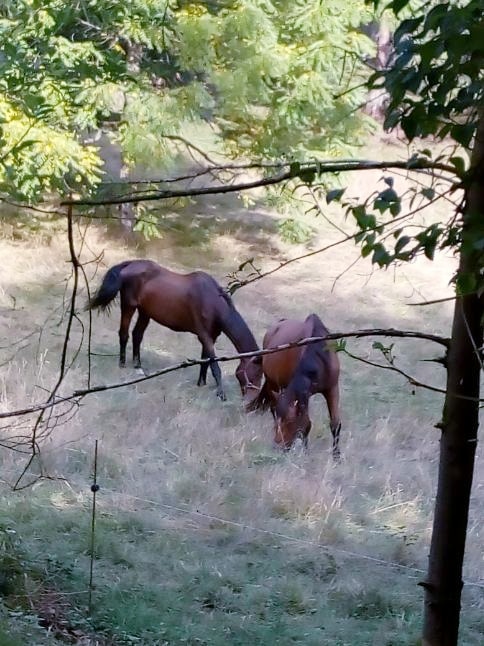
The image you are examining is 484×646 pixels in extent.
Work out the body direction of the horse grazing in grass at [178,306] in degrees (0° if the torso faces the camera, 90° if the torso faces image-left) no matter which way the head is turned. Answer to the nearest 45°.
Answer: approximately 315°
